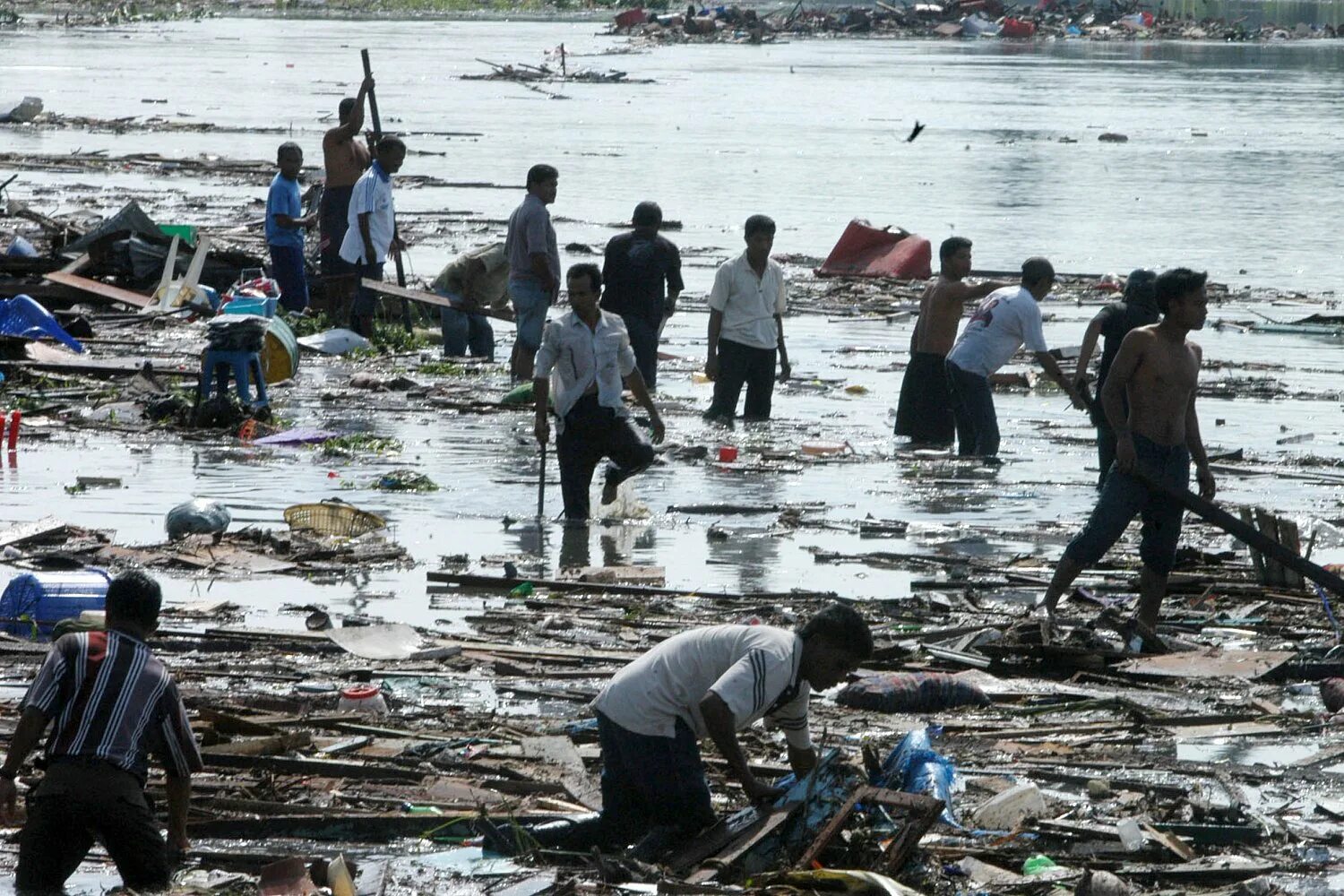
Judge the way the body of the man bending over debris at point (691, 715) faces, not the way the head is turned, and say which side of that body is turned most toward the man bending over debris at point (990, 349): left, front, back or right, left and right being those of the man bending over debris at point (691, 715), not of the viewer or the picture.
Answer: left

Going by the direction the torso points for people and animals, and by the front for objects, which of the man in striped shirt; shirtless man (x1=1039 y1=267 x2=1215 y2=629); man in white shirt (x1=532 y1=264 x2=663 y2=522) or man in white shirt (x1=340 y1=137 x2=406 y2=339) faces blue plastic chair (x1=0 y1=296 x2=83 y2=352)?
the man in striped shirt

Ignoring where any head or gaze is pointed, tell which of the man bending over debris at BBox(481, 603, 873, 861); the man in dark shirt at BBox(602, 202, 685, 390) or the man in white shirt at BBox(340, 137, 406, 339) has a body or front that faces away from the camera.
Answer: the man in dark shirt

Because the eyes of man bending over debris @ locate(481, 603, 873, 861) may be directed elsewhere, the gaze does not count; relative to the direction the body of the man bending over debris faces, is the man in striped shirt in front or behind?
behind

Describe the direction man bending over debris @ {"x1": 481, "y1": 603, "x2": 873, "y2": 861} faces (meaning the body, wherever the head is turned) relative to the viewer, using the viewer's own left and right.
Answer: facing to the right of the viewer

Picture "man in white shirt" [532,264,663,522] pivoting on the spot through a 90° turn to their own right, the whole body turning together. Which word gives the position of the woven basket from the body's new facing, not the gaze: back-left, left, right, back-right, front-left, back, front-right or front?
front

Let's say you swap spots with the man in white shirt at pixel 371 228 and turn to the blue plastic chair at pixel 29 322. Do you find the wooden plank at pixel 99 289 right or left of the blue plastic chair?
right

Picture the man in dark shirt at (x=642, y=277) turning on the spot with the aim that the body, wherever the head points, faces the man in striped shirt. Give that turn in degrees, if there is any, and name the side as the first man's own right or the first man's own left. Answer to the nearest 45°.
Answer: approximately 180°

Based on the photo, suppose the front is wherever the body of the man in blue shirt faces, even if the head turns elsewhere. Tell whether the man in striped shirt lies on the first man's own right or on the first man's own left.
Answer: on the first man's own right

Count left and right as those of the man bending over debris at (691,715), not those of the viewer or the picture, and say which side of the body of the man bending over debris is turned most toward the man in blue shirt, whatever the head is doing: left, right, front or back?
left

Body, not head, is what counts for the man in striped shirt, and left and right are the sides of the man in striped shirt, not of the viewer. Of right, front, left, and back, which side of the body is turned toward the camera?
back

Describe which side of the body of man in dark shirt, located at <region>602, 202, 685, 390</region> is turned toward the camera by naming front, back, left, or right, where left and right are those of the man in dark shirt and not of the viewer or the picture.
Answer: back
